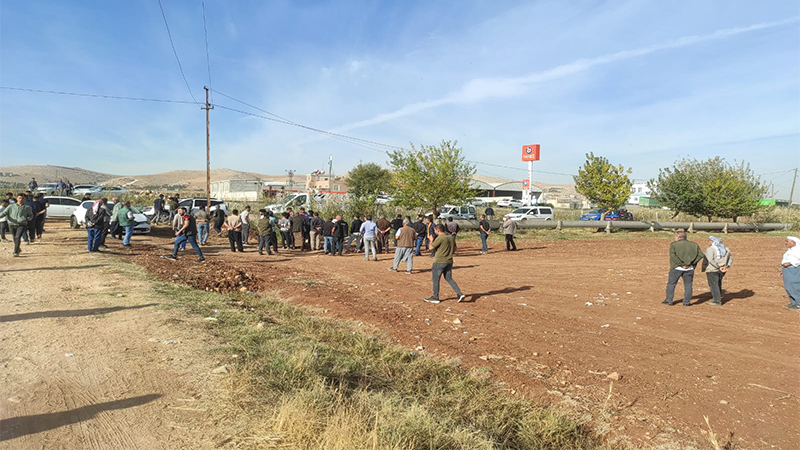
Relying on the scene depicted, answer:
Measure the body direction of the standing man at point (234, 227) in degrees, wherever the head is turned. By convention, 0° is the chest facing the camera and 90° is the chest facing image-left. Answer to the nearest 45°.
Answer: approximately 225°

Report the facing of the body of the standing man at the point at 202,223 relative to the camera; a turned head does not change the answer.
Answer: away from the camera

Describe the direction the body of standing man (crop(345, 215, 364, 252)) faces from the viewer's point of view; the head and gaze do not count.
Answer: away from the camera

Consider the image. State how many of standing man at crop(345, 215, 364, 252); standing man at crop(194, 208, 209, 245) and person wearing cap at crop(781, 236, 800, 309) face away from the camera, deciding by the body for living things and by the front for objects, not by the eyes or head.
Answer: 2

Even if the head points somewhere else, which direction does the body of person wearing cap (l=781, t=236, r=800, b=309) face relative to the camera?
to the viewer's left

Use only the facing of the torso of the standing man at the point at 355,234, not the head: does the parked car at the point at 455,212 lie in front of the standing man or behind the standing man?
in front

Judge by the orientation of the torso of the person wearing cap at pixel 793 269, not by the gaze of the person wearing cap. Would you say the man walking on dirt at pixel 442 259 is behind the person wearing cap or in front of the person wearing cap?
in front

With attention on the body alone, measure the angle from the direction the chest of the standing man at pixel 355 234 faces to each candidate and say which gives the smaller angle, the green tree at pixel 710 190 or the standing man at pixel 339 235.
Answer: the green tree

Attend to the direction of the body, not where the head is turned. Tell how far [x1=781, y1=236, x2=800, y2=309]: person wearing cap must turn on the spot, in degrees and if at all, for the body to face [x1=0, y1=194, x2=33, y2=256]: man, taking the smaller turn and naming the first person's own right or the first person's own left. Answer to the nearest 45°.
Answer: approximately 45° to the first person's own left

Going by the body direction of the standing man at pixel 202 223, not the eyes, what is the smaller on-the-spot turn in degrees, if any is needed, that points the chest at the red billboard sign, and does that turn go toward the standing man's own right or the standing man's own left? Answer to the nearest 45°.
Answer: approximately 45° to the standing man's own right

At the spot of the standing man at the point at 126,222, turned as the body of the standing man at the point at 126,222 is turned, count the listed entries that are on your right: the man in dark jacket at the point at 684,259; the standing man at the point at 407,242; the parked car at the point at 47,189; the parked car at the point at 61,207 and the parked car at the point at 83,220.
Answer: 2

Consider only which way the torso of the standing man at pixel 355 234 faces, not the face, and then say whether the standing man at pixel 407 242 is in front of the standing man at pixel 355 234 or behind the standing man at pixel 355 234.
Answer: behind

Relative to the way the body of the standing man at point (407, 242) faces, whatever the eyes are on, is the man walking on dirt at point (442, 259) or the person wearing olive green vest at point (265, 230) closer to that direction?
the person wearing olive green vest
